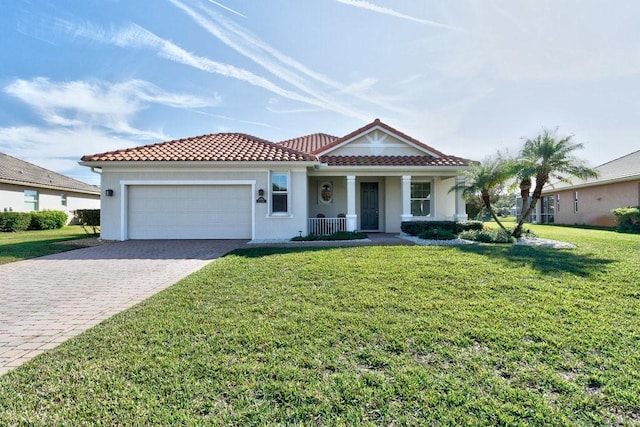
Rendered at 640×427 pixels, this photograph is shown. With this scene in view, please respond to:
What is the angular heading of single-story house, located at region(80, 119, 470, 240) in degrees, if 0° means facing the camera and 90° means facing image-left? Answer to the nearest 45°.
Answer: approximately 0°

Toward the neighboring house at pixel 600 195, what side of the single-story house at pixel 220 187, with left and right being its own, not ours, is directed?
left

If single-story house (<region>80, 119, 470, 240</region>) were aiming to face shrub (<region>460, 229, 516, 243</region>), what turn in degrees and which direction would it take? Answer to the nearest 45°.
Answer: approximately 90° to its left

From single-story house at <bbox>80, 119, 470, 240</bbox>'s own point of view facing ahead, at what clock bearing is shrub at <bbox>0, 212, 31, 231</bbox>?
The shrub is roughly at 4 o'clock from the single-story house.

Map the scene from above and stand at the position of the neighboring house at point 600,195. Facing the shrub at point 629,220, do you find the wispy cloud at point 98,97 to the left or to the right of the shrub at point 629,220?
right

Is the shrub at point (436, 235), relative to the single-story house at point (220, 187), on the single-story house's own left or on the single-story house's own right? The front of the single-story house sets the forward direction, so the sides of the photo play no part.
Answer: on the single-story house's own left

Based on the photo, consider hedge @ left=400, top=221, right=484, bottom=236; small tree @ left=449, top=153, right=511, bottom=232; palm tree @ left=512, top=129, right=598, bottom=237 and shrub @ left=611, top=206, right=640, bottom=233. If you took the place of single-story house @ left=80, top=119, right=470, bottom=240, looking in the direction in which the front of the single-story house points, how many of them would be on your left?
4

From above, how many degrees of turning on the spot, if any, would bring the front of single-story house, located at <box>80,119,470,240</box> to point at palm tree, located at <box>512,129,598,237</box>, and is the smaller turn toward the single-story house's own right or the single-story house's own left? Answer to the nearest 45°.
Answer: approximately 90° to the single-story house's own left

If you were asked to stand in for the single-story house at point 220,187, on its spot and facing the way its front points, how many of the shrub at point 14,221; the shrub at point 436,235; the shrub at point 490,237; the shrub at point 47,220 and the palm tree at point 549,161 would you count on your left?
3

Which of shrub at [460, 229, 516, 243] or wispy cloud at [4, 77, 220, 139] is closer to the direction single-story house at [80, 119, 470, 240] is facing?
the shrub

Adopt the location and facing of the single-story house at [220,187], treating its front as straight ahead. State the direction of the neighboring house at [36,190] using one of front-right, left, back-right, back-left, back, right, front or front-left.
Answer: back-right
